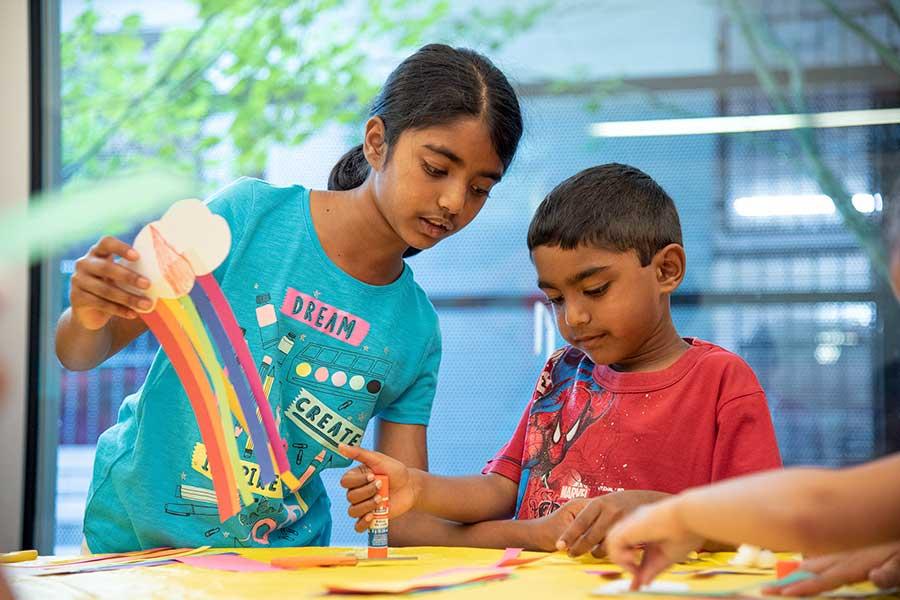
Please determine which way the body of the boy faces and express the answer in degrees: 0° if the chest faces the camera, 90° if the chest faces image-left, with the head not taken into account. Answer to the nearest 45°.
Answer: approximately 45°
